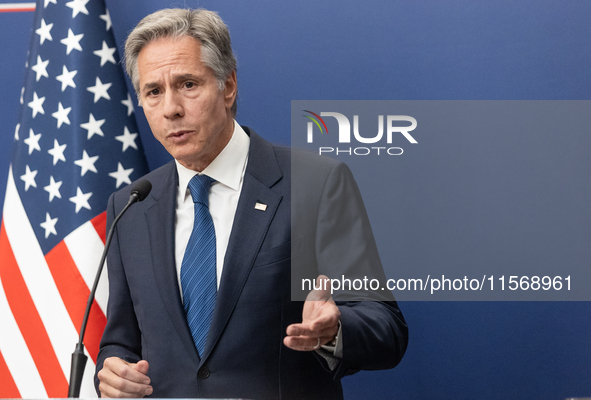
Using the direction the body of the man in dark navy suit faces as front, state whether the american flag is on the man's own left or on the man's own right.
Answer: on the man's own right

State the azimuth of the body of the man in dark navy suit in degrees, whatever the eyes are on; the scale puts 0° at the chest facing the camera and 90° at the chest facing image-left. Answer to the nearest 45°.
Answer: approximately 45°
